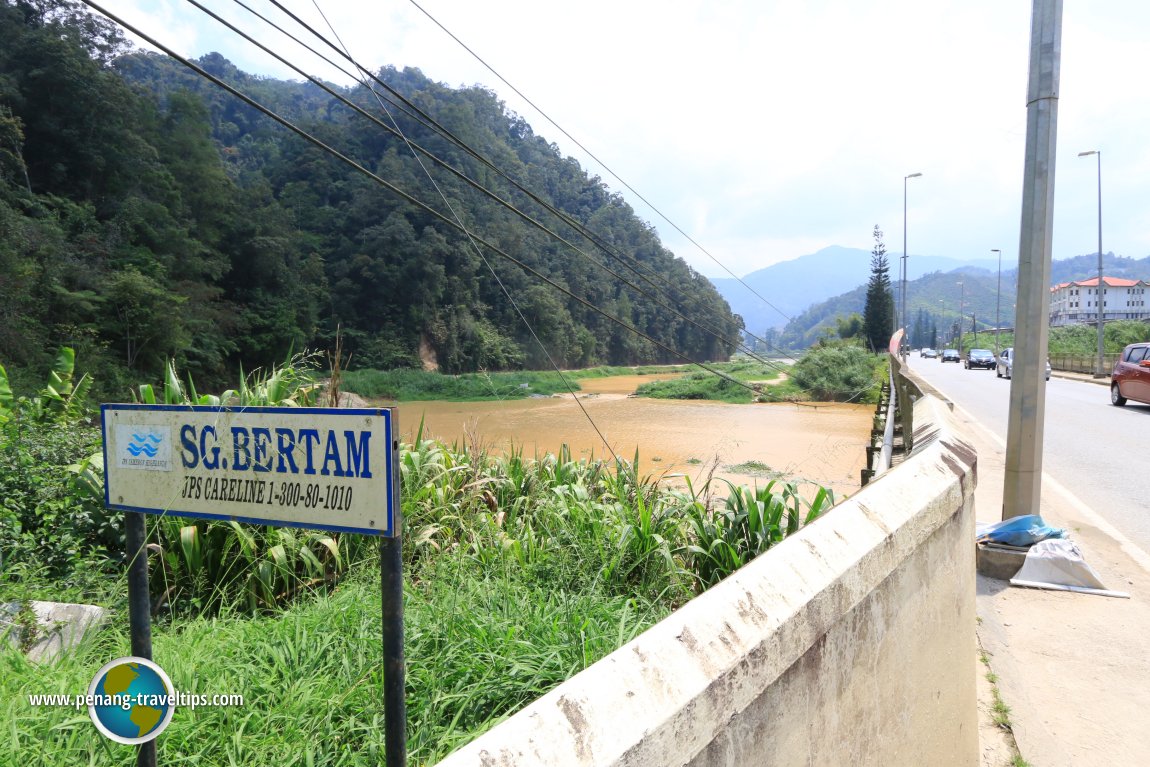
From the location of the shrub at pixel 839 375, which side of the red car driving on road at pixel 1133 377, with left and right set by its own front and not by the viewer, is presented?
back

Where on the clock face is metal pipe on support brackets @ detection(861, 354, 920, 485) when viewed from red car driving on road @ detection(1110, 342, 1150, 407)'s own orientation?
The metal pipe on support brackets is roughly at 2 o'clock from the red car driving on road.

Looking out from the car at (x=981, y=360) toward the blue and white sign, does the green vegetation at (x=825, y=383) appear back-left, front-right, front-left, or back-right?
front-right

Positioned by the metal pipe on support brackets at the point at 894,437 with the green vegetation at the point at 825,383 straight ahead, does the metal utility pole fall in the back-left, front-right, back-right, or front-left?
back-right

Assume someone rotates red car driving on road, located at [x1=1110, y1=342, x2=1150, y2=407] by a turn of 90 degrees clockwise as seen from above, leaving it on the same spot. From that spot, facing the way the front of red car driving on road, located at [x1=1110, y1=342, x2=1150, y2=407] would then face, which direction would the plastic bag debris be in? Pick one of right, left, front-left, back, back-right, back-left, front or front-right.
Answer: front-left

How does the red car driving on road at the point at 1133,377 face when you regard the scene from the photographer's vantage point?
facing the viewer and to the right of the viewer

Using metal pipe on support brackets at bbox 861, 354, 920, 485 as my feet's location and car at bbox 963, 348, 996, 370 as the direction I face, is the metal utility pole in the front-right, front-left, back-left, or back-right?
back-right

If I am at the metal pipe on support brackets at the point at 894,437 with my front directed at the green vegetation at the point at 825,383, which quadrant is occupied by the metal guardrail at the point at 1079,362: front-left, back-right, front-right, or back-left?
front-right

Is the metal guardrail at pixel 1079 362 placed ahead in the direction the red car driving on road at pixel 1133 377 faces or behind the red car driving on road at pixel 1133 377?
behind

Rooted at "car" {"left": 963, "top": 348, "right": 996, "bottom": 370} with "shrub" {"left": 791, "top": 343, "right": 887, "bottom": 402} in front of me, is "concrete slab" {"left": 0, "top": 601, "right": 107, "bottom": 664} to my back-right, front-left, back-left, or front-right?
front-left

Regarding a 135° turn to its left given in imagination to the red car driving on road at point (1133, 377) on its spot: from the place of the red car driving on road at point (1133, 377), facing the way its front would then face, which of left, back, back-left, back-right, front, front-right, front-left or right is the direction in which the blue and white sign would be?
back

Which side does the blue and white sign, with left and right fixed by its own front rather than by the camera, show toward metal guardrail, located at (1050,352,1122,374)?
back

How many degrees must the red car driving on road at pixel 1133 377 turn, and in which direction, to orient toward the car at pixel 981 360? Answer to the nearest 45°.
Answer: approximately 135° to its left

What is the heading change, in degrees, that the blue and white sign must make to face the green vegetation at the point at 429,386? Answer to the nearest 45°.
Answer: approximately 135° to its right

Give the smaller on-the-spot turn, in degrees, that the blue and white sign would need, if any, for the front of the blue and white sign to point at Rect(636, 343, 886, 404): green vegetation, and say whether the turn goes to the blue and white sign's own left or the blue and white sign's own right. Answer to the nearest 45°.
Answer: approximately 180°

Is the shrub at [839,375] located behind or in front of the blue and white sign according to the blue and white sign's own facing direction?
behind

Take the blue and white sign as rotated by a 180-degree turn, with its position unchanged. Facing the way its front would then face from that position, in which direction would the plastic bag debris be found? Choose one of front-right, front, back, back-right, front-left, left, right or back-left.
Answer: front-right
